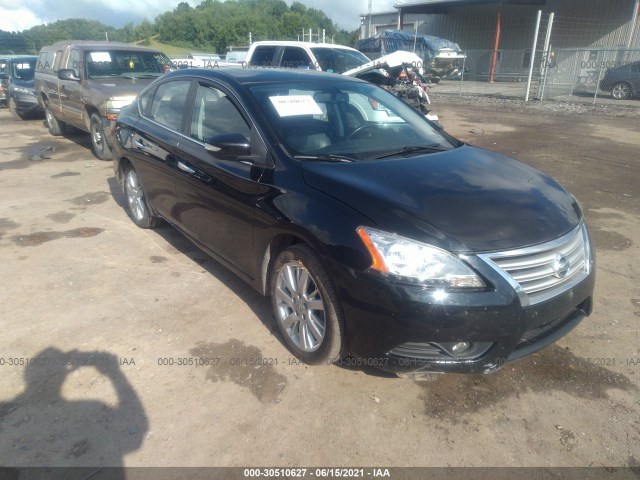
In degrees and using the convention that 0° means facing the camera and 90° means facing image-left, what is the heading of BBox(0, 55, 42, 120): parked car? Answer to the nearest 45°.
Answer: approximately 315°

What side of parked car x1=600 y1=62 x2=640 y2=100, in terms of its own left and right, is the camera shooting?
right

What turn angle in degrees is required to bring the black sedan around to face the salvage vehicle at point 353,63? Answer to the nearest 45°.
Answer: approximately 135° to its left

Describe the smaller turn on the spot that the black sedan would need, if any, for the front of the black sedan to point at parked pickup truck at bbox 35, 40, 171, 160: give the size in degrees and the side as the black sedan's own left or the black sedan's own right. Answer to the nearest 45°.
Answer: approximately 180°

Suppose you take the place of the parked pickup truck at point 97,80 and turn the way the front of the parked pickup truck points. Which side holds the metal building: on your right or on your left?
on your left

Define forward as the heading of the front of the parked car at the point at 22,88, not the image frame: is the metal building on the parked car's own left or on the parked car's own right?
on the parked car's own left
